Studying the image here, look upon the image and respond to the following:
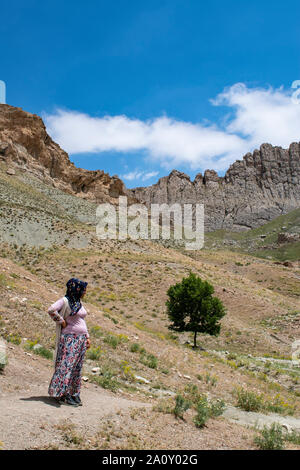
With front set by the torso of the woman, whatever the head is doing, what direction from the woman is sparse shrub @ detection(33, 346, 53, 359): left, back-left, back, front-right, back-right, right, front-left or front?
back-left

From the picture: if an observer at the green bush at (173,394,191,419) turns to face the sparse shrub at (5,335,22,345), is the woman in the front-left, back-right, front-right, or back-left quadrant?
front-left

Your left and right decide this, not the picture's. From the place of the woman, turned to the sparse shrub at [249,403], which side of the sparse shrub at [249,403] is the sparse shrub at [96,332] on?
left

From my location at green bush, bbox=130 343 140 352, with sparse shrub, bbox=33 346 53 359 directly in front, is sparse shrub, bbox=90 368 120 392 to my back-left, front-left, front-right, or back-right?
front-left

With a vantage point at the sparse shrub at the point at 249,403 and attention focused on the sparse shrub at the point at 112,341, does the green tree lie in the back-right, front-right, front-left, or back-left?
front-right
